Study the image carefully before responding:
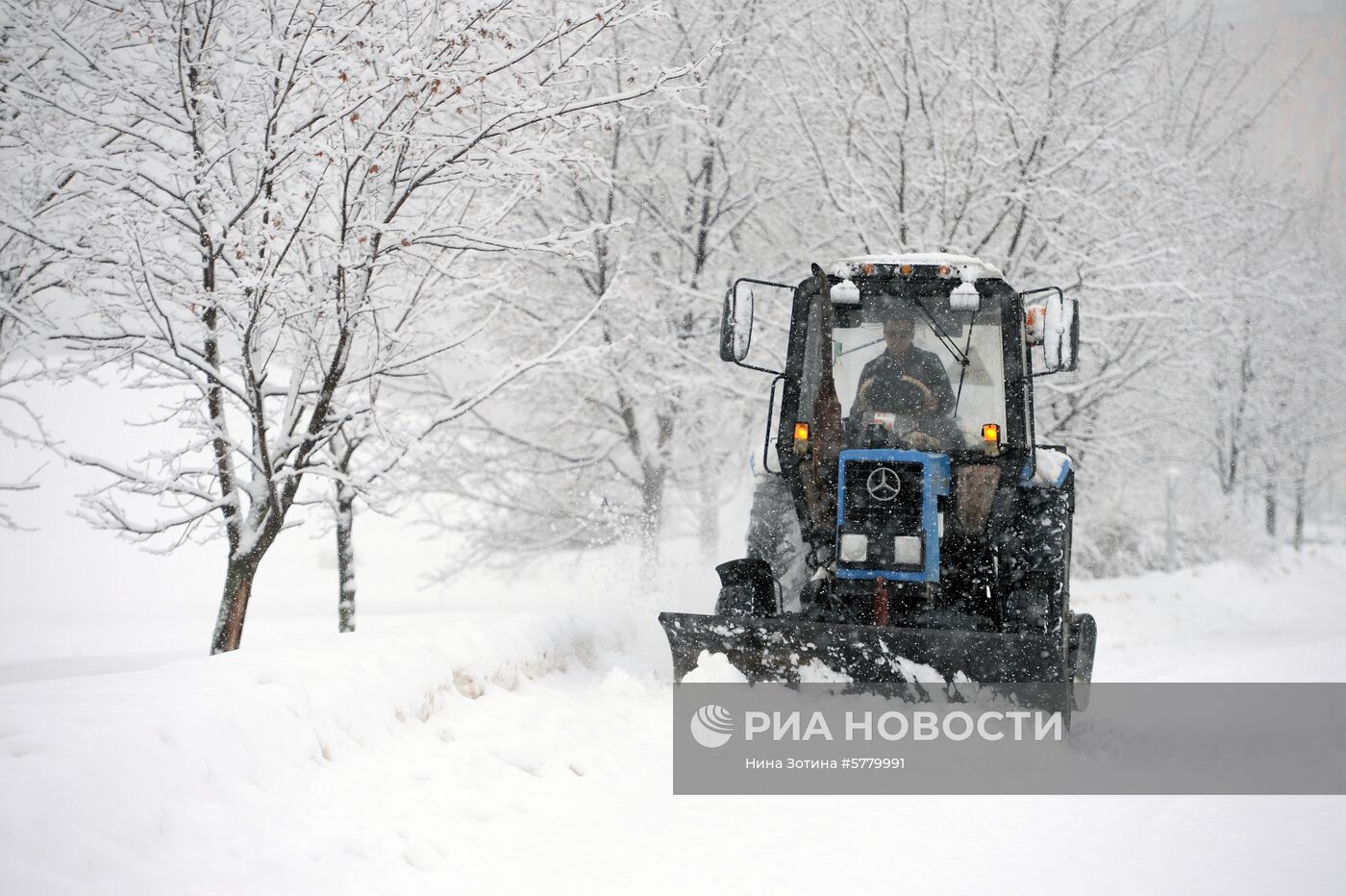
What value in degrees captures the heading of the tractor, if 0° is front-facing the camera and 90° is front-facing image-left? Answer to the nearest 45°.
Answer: approximately 0°

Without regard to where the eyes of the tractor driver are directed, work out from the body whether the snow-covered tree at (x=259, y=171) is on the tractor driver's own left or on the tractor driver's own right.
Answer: on the tractor driver's own right

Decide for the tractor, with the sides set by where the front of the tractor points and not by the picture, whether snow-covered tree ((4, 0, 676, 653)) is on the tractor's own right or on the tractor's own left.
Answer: on the tractor's own right

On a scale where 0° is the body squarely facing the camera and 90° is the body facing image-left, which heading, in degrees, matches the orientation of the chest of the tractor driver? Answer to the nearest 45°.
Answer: approximately 0°
